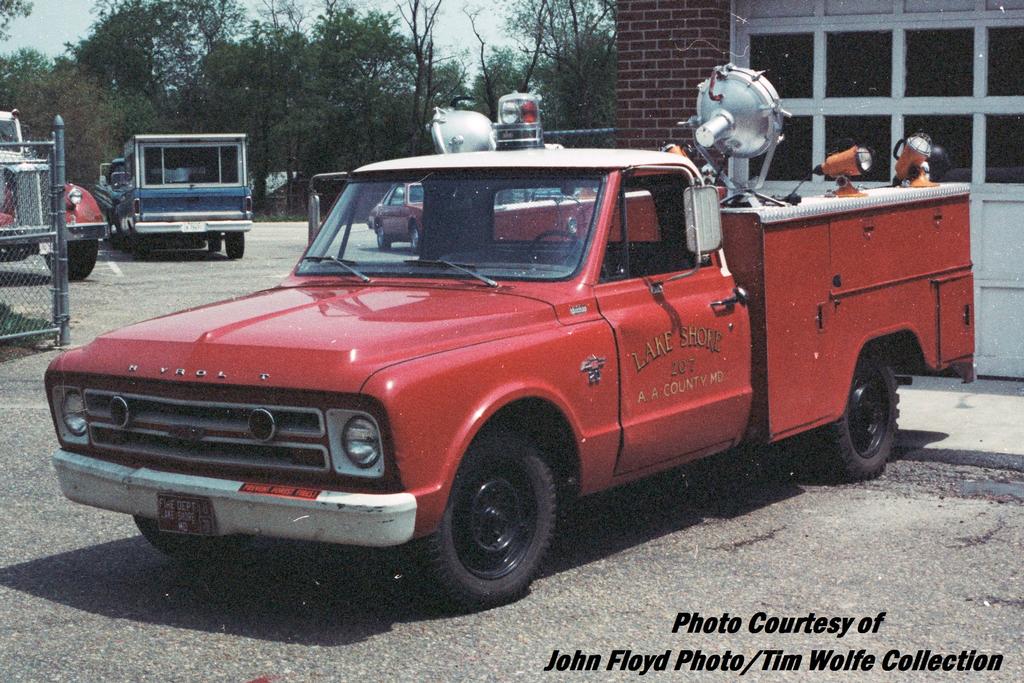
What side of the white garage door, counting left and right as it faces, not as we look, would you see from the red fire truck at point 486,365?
front

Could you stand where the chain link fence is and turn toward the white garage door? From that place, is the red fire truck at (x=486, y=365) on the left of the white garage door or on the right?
right

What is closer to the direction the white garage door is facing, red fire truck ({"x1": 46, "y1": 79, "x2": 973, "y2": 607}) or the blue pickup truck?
the red fire truck

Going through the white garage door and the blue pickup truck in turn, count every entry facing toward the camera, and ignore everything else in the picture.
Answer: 1

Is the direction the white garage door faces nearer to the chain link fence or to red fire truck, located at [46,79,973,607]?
the red fire truck

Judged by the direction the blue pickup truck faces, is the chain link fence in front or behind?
behind

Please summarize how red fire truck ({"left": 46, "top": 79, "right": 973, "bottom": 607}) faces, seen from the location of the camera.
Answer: facing the viewer and to the left of the viewer

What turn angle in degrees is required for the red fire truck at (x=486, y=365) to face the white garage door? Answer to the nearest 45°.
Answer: approximately 180°

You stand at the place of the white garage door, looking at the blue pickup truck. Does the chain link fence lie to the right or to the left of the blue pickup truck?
left

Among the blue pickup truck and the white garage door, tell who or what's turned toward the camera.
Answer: the white garage door

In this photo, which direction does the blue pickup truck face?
away from the camera

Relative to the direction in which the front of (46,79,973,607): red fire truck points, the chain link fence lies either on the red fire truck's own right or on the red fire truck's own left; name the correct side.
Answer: on the red fire truck's own right

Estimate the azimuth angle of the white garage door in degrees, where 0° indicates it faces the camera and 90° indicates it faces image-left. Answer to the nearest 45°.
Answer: approximately 0°

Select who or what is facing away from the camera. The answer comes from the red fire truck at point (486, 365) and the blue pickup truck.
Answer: the blue pickup truck

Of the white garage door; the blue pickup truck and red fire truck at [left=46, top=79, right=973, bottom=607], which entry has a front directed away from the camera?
the blue pickup truck

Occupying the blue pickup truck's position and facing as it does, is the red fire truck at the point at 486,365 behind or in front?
behind

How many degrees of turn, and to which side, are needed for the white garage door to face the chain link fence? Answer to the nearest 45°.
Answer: approximately 90° to its right
